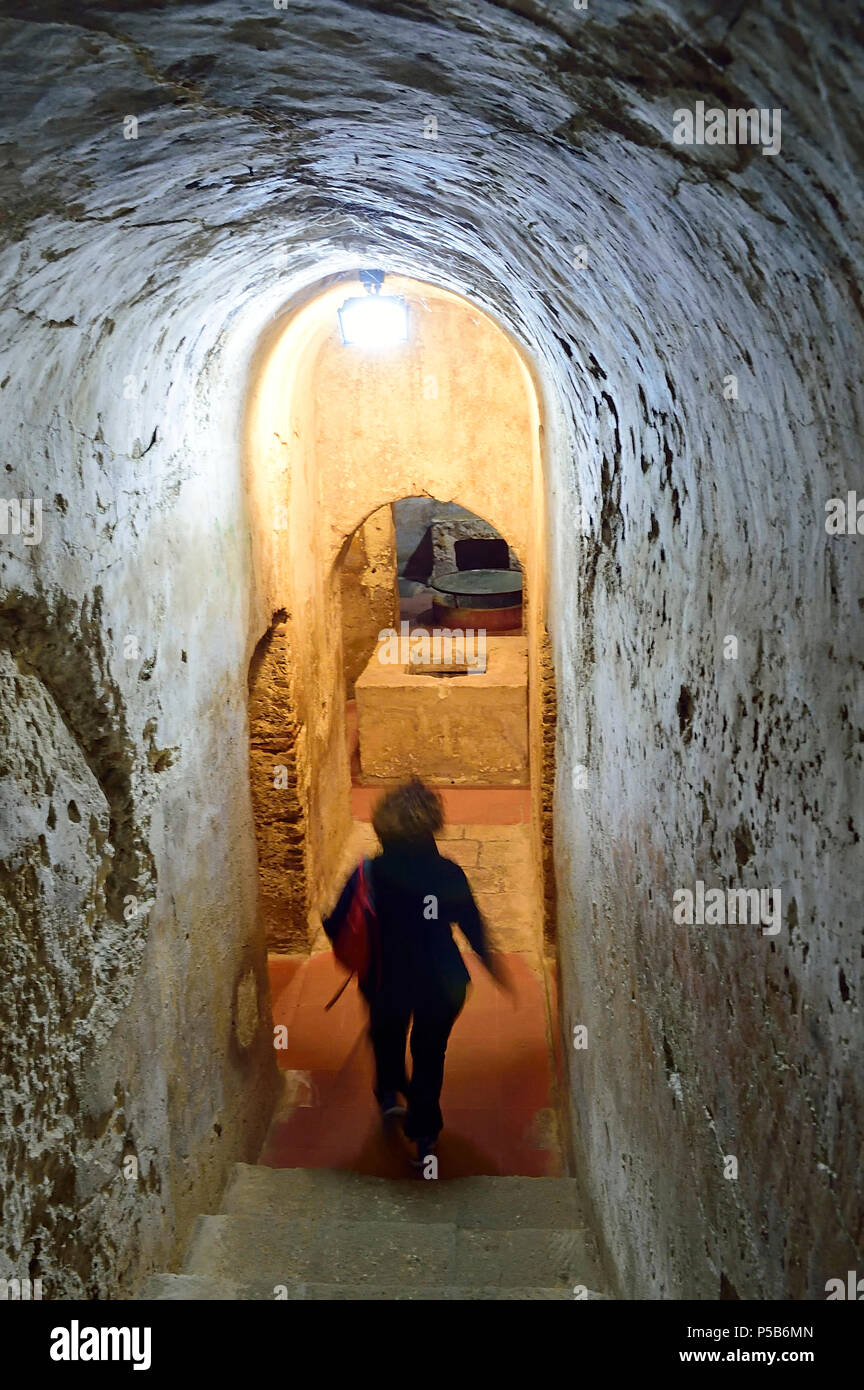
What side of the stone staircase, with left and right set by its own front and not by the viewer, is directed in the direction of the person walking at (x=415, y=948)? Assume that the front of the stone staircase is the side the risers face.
front

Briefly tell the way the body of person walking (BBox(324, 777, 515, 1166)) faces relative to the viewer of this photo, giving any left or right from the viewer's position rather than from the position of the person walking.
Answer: facing away from the viewer

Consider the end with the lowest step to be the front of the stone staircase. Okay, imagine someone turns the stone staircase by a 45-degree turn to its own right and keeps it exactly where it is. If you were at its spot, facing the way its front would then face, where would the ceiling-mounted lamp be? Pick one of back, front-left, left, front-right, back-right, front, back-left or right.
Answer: front-left

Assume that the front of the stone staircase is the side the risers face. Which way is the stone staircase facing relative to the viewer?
away from the camera
